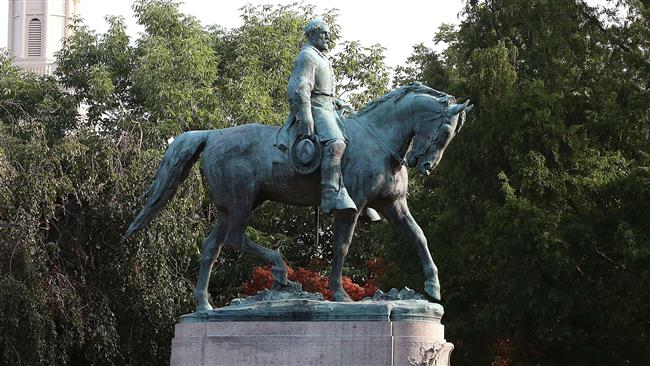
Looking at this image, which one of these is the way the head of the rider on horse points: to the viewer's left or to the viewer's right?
to the viewer's right

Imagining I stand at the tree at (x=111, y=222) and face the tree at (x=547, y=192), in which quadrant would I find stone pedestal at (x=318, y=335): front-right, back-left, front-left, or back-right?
front-right

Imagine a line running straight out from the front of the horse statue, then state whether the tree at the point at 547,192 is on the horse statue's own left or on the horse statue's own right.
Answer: on the horse statue's own left

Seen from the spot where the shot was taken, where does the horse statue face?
facing to the right of the viewer
